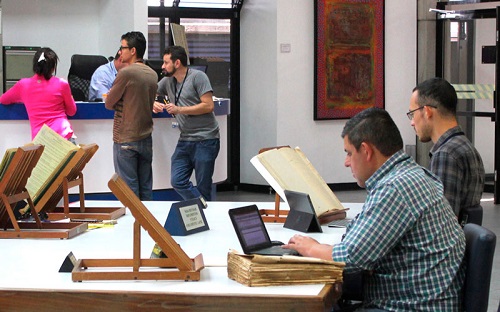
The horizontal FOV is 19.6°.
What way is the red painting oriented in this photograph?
toward the camera

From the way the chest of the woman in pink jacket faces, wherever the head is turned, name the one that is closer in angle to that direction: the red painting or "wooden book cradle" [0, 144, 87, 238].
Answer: the red painting

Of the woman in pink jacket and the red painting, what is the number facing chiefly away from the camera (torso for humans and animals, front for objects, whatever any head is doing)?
1

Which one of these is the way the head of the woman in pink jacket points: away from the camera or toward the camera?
away from the camera

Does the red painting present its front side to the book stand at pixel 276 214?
yes

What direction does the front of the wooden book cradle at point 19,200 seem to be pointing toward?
to the viewer's left

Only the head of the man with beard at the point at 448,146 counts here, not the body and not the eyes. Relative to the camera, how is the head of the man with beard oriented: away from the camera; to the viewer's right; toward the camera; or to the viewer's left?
to the viewer's left

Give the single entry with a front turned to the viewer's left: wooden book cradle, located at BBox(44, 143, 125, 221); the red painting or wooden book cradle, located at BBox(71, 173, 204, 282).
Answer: wooden book cradle, located at BBox(44, 143, 125, 221)

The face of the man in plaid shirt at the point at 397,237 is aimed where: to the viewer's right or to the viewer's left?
to the viewer's left

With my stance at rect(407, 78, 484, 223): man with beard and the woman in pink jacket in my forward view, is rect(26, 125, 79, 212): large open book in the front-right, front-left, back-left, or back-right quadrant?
front-left
